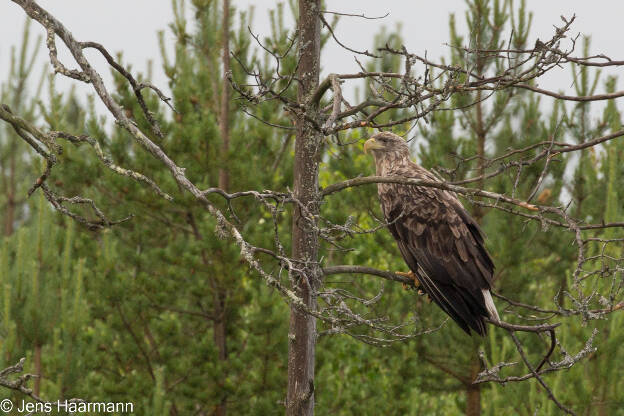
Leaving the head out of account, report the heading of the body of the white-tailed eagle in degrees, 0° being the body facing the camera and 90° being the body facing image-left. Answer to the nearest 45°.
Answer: approximately 90°
